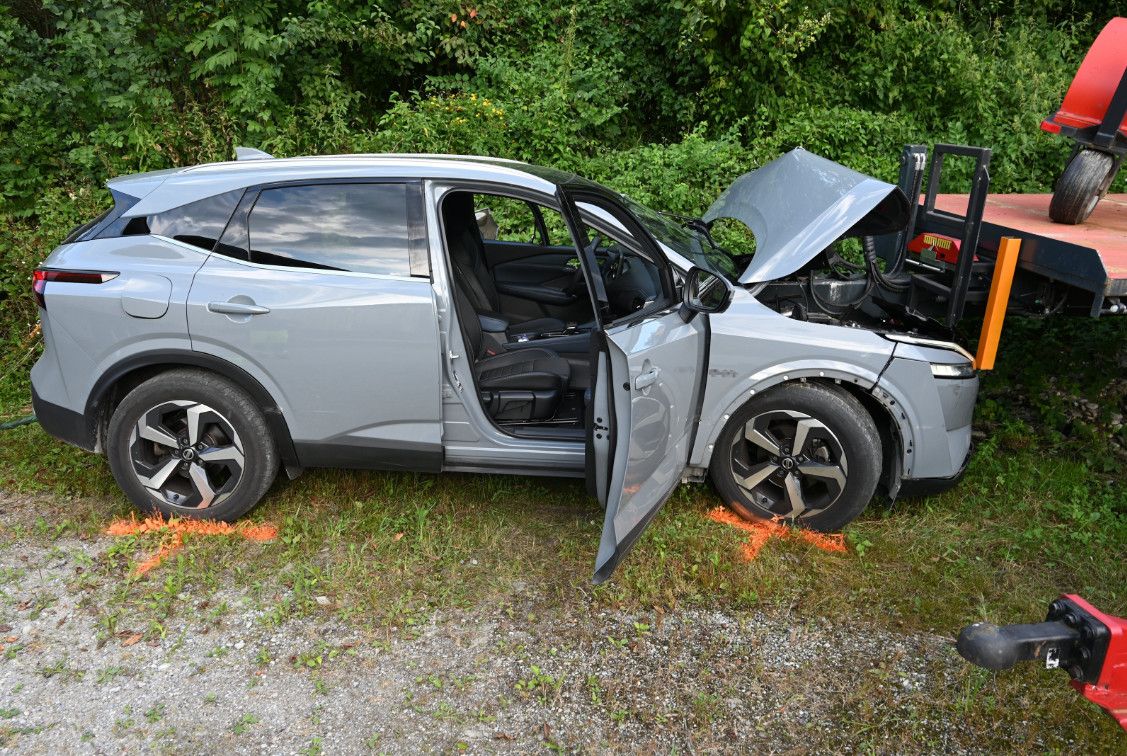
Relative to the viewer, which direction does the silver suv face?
to the viewer's right
